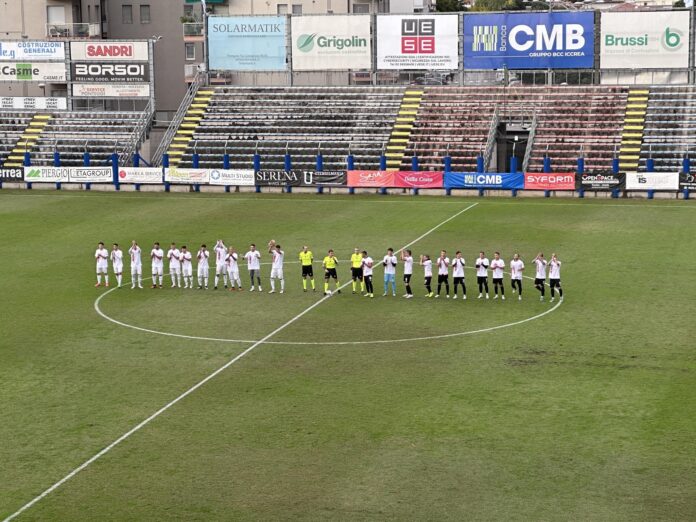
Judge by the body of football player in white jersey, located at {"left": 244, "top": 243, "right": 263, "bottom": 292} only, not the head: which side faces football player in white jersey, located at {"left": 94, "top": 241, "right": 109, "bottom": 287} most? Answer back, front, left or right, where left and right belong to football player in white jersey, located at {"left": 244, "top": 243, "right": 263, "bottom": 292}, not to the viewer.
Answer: right

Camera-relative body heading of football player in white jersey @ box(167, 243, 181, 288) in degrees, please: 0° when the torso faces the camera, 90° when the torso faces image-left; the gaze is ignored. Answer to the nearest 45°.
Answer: approximately 0°

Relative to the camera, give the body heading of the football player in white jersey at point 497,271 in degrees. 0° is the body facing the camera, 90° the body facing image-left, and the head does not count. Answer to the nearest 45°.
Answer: approximately 0°
